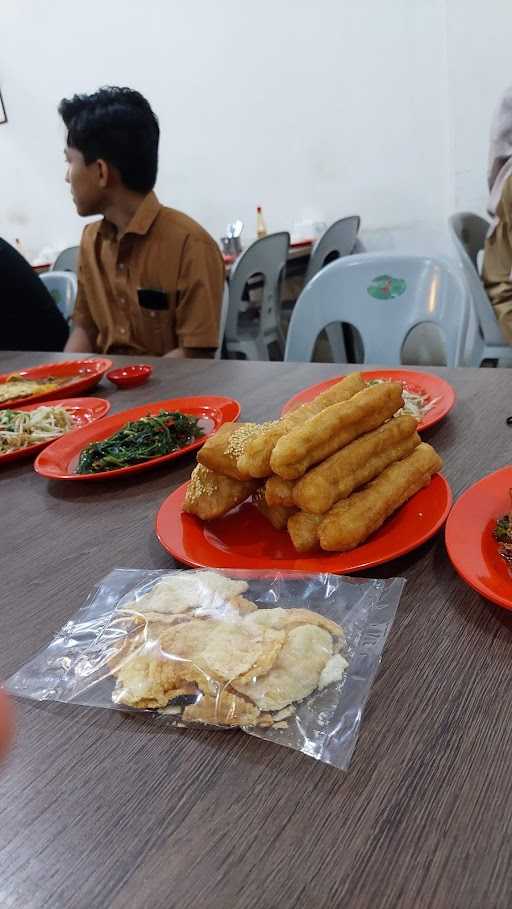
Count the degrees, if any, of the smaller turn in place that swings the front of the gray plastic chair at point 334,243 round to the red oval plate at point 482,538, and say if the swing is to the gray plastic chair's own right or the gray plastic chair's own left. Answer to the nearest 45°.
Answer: approximately 135° to the gray plastic chair's own left

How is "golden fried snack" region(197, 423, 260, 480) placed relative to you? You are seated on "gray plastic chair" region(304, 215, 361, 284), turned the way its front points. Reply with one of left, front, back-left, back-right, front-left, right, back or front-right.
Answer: back-left

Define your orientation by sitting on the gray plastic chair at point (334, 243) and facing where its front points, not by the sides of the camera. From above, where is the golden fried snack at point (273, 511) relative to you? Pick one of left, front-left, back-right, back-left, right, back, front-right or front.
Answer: back-left

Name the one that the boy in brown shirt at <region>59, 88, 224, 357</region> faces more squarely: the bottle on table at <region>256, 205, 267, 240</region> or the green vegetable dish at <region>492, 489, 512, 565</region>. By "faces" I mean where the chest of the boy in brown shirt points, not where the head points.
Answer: the green vegetable dish

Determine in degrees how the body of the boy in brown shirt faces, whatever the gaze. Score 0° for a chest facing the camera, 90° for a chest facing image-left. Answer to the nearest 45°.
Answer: approximately 45°

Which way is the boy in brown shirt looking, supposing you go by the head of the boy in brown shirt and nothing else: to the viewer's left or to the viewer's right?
to the viewer's left

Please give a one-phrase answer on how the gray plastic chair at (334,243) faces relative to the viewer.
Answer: facing away from the viewer and to the left of the viewer
